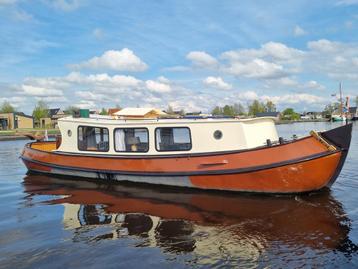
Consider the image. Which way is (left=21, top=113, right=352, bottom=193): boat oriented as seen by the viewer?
to the viewer's right
